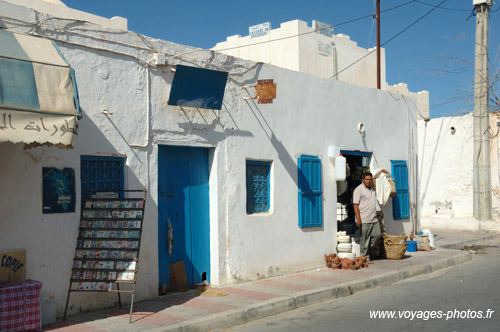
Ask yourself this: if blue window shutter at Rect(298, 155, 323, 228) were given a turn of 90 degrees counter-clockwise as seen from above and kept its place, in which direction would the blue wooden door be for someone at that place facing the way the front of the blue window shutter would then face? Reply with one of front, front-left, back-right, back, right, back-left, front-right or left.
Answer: back

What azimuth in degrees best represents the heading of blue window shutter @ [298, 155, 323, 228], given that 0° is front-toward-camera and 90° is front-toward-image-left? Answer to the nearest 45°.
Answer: approximately 315°

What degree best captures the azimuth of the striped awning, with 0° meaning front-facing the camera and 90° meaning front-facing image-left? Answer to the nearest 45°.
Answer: approximately 315°
